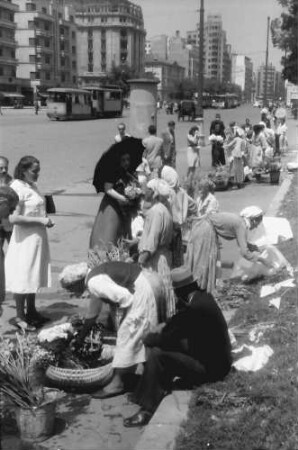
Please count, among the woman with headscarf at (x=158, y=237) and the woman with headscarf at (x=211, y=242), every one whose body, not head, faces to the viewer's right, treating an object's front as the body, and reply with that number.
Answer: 1

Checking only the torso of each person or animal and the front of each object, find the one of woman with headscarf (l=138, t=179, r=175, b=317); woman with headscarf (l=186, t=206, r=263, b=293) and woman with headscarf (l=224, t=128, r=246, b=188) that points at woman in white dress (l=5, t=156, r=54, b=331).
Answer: woman with headscarf (l=138, t=179, r=175, b=317)

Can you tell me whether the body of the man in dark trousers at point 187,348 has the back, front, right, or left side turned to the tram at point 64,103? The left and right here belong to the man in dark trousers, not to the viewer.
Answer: right

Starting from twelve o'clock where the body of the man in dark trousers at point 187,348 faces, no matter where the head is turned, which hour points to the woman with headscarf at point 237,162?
The woman with headscarf is roughly at 3 o'clock from the man in dark trousers.

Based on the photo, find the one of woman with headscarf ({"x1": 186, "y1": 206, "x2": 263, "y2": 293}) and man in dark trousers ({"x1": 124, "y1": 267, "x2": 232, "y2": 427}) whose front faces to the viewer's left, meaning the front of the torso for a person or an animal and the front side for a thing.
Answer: the man in dark trousers

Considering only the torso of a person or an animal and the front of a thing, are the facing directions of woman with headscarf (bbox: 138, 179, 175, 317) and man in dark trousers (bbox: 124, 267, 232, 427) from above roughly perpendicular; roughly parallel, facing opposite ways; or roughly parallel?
roughly parallel

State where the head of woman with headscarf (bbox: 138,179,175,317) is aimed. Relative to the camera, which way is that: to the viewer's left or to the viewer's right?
to the viewer's left

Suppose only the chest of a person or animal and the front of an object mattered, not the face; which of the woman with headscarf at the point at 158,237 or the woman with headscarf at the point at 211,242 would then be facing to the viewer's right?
the woman with headscarf at the point at 211,242

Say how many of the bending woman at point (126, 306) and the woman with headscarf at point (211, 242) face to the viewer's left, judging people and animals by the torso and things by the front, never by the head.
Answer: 1

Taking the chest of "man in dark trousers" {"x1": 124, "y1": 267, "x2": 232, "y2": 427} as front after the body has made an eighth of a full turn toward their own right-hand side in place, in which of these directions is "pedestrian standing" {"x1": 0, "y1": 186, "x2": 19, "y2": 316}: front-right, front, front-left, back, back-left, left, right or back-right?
front

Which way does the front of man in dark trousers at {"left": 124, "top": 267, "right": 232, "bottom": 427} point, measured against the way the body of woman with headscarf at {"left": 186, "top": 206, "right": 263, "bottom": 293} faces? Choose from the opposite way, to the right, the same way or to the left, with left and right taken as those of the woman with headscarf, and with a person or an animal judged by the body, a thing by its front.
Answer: the opposite way

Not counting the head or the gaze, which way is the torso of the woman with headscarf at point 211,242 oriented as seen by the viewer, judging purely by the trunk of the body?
to the viewer's right

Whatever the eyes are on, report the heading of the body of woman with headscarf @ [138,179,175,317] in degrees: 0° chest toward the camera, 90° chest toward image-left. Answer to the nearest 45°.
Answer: approximately 90°

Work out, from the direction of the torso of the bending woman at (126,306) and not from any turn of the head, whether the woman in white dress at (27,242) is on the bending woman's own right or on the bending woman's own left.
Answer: on the bending woman's own right

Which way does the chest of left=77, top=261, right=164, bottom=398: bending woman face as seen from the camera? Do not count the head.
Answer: to the viewer's left

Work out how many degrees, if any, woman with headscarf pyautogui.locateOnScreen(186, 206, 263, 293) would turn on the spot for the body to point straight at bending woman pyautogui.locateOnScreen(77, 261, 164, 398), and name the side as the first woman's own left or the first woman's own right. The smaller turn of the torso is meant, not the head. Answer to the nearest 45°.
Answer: approximately 90° to the first woman's own right

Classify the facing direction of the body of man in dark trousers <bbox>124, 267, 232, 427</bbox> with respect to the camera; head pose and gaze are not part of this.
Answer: to the viewer's left
